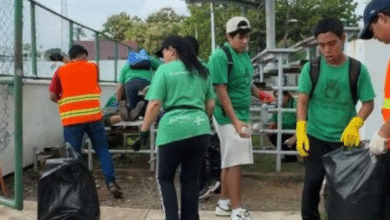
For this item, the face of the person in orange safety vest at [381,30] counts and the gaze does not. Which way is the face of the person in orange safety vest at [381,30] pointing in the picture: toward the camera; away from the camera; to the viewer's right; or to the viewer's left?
to the viewer's left

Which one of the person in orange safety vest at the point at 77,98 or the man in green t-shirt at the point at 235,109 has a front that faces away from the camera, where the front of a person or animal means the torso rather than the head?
the person in orange safety vest

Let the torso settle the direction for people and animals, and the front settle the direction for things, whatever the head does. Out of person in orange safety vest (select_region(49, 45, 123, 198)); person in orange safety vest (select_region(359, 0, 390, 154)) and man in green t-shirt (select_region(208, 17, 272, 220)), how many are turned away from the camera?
1

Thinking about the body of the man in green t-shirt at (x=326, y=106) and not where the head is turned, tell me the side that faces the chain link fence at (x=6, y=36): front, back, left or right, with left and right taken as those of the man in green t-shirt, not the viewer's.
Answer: right

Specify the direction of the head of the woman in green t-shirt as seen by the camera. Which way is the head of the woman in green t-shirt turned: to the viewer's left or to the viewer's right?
to the viewer's left

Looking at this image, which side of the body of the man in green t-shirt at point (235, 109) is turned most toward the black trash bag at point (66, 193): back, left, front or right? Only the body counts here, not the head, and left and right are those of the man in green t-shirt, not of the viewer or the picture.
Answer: right

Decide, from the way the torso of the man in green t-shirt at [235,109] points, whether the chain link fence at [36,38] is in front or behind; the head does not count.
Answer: behind

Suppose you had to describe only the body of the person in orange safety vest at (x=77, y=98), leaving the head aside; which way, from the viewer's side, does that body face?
away from the camera

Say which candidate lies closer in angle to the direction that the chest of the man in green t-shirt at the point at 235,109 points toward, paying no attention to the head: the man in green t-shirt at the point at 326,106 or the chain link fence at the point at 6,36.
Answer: the man in green t-shirt
